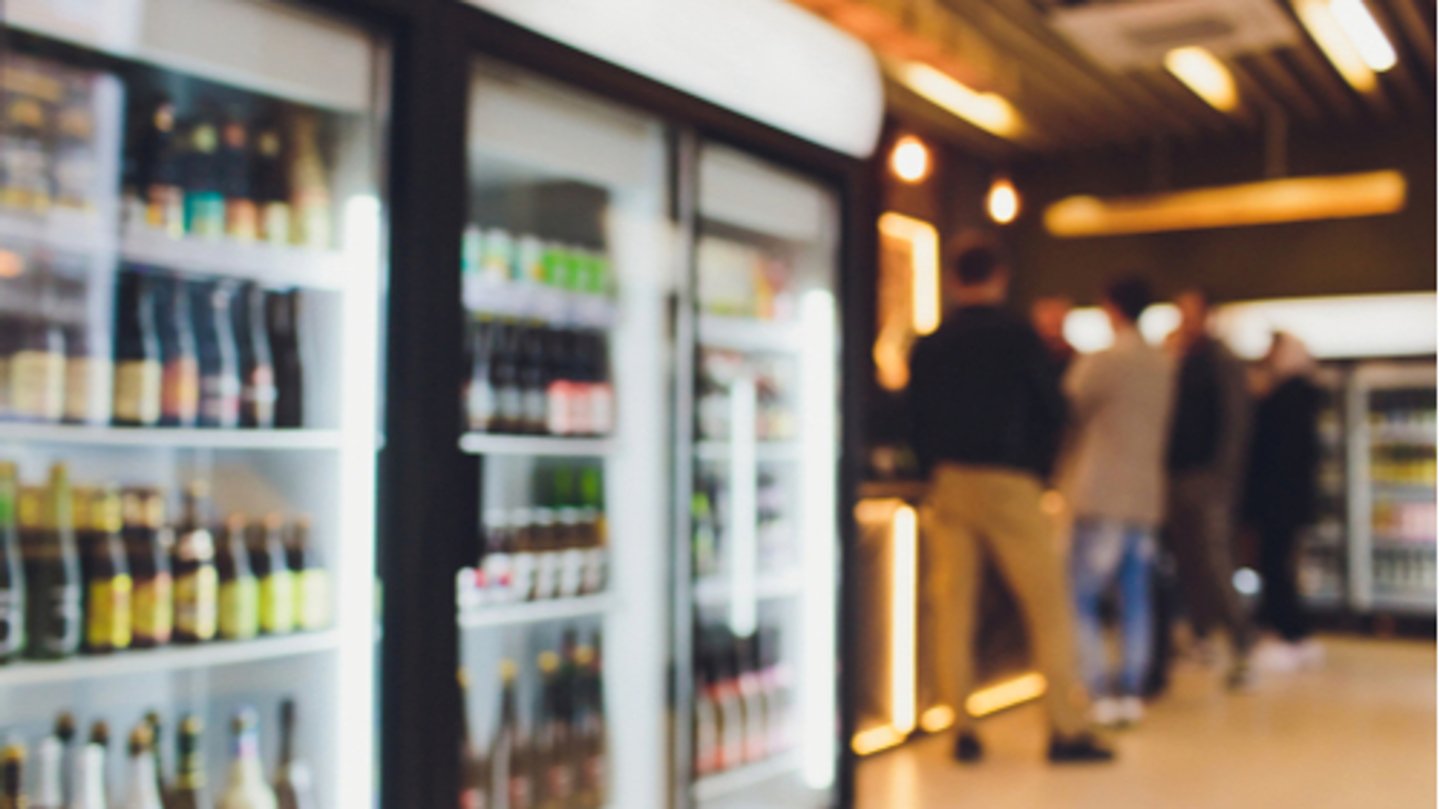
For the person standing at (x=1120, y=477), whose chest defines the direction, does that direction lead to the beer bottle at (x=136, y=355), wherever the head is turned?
no

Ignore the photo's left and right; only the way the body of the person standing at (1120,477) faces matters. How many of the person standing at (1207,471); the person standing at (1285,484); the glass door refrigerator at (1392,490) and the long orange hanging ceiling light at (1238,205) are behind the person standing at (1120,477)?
0

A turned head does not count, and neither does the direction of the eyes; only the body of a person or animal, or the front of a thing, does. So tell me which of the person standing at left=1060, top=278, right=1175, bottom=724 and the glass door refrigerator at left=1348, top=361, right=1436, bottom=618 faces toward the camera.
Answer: the glass door refrigerator

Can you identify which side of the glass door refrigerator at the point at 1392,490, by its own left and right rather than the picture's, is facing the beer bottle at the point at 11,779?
front

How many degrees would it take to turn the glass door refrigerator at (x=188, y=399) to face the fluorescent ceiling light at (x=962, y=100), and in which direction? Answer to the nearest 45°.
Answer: approximately 90° to its left

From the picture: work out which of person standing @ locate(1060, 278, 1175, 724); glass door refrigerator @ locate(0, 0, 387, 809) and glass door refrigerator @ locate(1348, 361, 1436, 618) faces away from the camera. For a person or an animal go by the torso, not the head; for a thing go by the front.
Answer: the person standing

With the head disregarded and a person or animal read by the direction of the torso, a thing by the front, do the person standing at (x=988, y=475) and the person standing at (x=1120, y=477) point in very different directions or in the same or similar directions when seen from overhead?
same or similar directions

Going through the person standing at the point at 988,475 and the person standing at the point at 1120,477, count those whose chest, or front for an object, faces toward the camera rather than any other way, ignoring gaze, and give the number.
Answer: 0

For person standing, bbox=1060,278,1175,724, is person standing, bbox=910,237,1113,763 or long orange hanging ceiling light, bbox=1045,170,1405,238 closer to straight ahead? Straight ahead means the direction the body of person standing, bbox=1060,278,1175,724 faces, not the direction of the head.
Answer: the long orange hanging ceiling light

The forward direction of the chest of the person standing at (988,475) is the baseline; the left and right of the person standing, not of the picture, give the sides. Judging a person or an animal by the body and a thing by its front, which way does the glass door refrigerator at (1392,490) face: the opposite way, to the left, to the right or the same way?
the opposite way

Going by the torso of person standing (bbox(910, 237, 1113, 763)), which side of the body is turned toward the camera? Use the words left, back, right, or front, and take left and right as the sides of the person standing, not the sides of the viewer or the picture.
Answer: back

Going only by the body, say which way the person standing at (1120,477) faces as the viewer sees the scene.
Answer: away from the camera

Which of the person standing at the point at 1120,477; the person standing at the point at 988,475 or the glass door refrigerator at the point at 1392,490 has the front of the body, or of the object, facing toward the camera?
the glass door refrigerator

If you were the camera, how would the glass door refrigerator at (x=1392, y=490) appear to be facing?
facing the viewer

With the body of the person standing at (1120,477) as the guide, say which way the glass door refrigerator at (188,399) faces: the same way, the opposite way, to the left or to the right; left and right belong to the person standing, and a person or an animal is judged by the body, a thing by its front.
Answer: to the right

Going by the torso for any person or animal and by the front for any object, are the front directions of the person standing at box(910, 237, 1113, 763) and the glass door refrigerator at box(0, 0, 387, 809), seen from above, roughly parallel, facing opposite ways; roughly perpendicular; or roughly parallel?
roughly perpendicular

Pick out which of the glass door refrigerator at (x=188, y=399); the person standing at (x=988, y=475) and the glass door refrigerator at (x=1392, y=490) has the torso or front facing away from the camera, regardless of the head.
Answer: the person standing

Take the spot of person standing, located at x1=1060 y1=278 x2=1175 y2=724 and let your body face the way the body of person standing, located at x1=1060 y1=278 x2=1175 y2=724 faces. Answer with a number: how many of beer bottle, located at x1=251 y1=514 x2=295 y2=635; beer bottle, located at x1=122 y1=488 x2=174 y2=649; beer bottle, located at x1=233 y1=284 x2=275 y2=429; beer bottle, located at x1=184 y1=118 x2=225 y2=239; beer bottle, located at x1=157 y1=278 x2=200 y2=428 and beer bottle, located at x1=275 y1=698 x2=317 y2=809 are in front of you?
0
